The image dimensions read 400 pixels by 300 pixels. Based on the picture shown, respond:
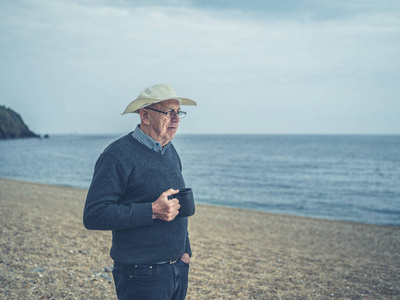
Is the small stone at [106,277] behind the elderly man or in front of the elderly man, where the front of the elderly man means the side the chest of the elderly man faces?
behind

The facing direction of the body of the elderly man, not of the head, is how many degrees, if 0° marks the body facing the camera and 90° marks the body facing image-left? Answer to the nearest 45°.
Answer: approximately 315°
